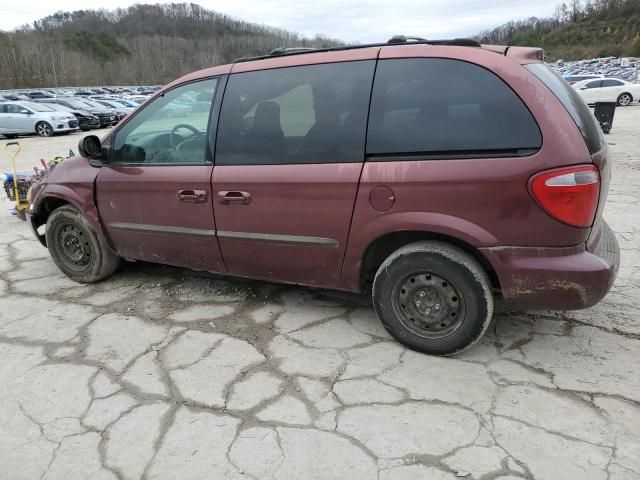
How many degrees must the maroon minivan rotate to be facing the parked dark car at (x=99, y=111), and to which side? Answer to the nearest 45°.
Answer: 0° — it already faces it

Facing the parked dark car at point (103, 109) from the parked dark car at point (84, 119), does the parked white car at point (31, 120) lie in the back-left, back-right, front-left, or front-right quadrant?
back-left

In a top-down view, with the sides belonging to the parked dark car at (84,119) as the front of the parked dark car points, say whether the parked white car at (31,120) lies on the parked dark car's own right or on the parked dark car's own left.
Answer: on the parked dark car's own right

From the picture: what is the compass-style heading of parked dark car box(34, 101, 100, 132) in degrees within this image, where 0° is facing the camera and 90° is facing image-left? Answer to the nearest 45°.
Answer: approximately 315°

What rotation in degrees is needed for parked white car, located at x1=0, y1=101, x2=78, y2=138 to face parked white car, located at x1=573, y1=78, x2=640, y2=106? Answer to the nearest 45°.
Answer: approximately 45° to its left

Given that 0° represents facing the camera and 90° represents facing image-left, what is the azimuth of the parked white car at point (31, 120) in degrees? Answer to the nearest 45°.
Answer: approximately 315°

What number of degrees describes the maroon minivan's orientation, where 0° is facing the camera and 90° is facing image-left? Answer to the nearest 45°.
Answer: approximately 135°

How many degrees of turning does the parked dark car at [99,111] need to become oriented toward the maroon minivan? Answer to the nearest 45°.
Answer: approximately 45° to its right

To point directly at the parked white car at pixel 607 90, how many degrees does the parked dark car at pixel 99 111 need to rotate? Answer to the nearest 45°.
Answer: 0° — it already faces it
